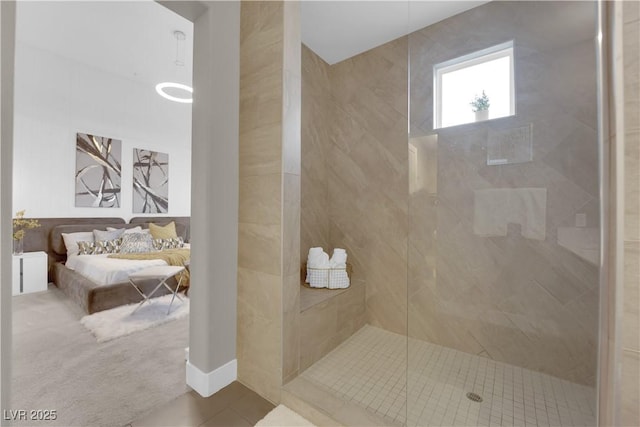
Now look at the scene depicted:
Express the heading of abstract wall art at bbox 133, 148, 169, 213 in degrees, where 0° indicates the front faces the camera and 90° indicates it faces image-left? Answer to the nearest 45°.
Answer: approximately 315°

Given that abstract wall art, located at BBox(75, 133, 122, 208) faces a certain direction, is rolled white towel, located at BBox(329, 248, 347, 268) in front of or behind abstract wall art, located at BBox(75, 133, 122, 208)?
in front

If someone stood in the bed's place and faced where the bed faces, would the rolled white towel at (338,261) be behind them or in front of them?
in front

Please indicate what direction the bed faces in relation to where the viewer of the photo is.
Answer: facing the viewer and to the right of the viewer

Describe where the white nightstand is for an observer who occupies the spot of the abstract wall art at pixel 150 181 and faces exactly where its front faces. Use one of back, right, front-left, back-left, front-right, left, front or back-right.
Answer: right
